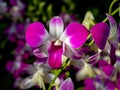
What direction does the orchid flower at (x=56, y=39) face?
toward the camera
